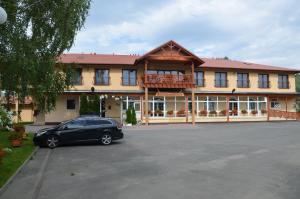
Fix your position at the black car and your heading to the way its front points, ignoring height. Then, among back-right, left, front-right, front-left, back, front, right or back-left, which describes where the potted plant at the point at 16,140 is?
front

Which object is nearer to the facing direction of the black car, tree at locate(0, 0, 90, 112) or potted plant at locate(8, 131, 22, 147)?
the potted plant

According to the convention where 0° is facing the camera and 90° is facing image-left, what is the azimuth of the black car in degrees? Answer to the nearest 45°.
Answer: approximately 90°
